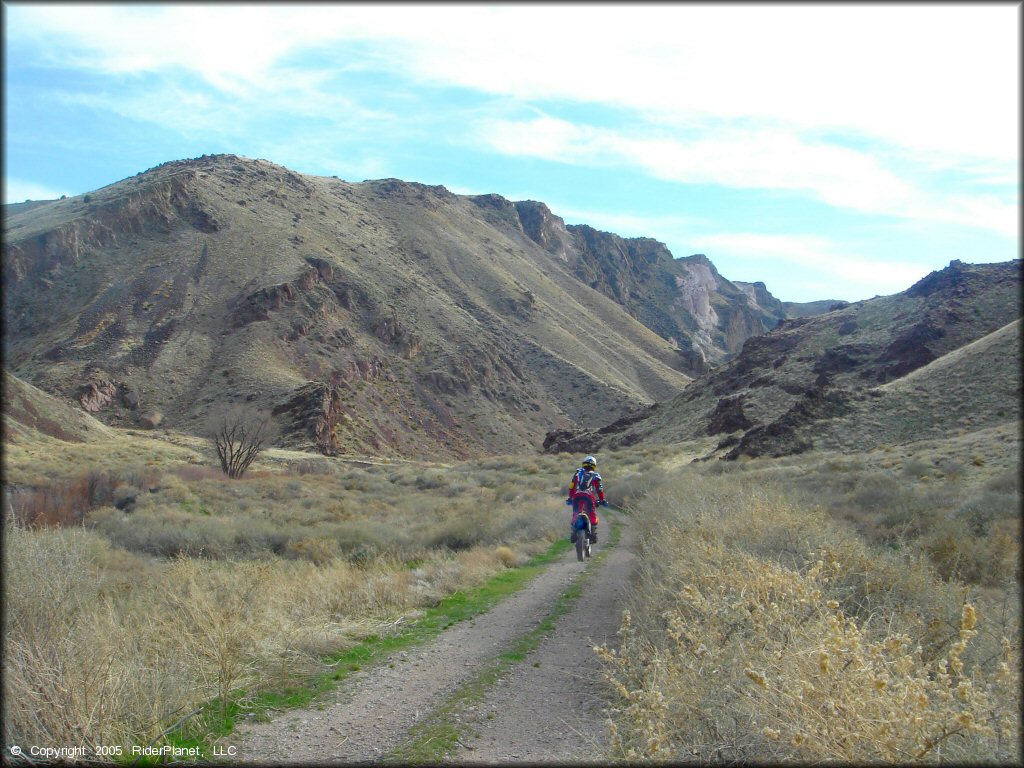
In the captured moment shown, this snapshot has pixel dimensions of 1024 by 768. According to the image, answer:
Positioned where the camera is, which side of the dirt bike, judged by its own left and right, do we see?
back

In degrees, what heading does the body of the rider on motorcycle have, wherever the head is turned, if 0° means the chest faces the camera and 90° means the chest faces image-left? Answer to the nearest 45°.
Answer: approximately 180°

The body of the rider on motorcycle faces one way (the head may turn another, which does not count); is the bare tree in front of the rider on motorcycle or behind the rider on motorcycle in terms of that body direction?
in front

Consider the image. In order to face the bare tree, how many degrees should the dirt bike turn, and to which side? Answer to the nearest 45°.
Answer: approximately 45° to its left
